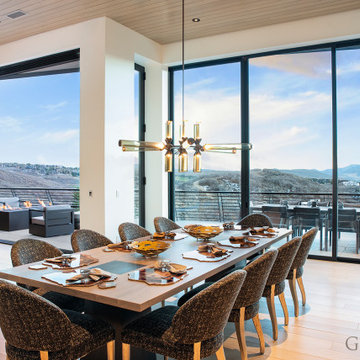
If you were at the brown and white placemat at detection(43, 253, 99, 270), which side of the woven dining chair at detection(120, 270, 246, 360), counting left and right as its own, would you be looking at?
front

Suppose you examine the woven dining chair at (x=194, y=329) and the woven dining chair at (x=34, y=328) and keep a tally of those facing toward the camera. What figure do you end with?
0

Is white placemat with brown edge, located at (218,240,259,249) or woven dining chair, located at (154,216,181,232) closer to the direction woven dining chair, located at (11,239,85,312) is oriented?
the white placemat with brown edge

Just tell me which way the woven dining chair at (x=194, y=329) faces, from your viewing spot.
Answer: facing away from the viewer and to the left of the viewer

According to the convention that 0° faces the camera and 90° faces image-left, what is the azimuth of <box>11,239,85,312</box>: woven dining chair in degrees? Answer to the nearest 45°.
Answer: approximately 315°

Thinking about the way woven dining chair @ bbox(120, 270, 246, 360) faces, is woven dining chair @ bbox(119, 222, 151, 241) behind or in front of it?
in front

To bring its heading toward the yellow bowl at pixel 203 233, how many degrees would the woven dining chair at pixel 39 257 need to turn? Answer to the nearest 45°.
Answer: approximately 45° to its left

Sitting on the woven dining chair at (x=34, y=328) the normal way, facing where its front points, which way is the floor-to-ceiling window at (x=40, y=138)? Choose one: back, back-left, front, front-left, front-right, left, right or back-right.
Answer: front-left

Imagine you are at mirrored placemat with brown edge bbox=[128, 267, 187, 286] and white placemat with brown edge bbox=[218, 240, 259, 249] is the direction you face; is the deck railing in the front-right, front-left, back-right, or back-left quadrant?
front-left

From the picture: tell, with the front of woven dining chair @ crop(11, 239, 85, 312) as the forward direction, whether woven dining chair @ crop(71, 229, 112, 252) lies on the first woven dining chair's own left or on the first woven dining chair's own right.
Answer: on the first woven dining chair's own left

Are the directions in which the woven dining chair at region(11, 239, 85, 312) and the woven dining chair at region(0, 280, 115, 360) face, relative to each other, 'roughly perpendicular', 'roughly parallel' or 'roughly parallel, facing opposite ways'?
roughly perpendicular

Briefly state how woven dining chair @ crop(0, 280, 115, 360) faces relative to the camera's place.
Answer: facing away from the viewer and to the right of the viewer

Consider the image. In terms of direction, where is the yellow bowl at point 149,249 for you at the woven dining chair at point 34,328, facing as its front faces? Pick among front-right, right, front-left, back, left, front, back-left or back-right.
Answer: front

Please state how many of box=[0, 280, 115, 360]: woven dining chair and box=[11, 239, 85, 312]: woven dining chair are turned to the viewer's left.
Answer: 0

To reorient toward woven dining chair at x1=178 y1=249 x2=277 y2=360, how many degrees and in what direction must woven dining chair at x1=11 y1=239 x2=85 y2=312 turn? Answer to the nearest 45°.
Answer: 0° — it already faces it

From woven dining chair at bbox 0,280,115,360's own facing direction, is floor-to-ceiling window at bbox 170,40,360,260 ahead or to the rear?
ahead
